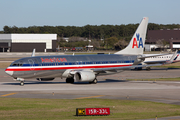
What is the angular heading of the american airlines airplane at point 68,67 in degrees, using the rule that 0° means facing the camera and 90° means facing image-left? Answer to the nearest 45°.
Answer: approximately 45°

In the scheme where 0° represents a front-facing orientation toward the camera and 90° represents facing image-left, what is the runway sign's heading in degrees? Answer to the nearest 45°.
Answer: approximately 0°

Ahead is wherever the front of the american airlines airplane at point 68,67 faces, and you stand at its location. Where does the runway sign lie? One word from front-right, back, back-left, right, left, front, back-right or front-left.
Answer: front-left

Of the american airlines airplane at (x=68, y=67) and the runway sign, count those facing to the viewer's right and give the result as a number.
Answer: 0

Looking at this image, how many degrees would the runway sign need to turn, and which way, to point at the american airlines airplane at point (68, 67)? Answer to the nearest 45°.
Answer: approximately 180°
